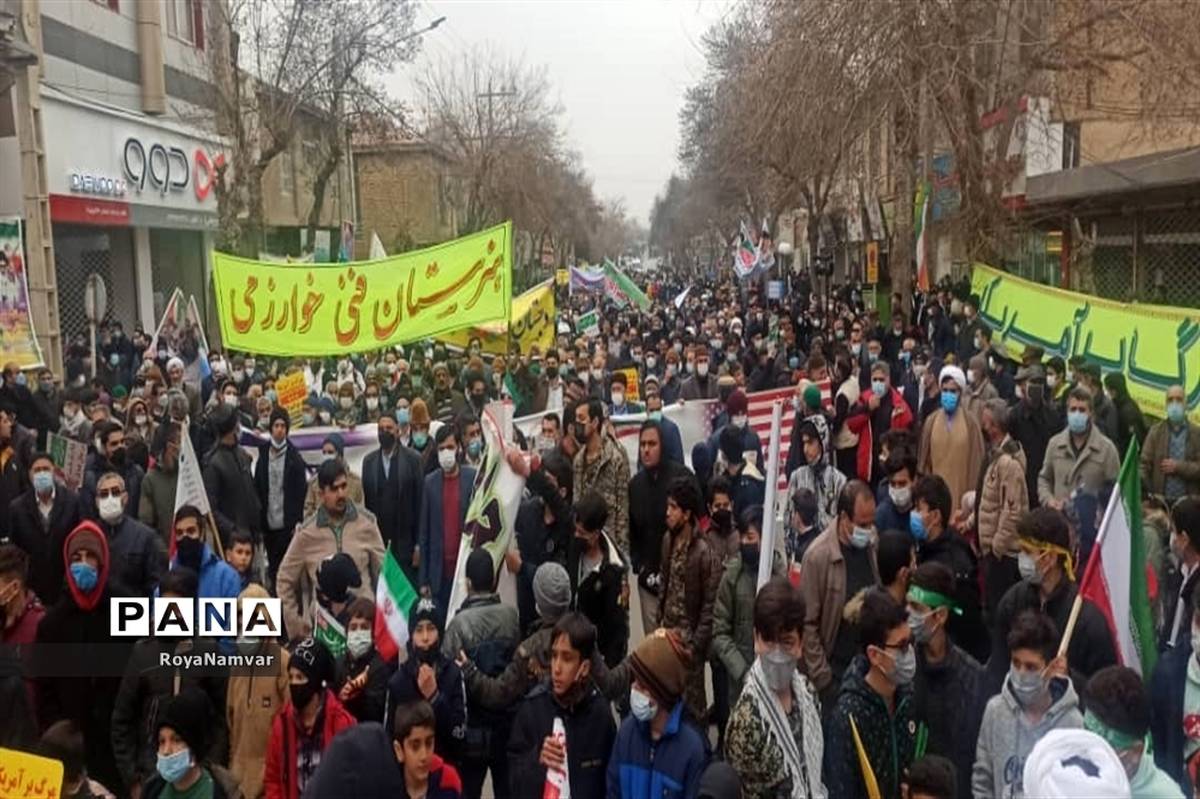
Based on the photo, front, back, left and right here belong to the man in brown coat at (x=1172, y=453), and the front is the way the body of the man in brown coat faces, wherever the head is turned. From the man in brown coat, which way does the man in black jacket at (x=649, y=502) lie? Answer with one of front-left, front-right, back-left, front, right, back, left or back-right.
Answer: front-right

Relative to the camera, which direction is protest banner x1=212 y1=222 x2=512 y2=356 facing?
toward the camera

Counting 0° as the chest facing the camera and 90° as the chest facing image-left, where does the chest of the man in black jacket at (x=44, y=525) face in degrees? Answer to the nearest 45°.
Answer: approximately 0°

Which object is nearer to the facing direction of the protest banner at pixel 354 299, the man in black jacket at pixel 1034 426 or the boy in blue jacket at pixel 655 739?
the boy in blue jacket

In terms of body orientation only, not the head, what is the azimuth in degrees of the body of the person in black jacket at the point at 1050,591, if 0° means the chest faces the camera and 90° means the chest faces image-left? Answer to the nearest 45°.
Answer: approximately 45°

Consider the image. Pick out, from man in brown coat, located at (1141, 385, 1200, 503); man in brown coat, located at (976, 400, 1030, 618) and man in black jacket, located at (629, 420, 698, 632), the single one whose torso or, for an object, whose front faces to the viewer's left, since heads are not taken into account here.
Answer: man in brown coat, located at (976, 400, 1030, 618)

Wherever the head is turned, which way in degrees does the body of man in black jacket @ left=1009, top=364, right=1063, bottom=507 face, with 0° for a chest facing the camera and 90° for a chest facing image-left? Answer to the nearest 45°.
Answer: approximately 0°

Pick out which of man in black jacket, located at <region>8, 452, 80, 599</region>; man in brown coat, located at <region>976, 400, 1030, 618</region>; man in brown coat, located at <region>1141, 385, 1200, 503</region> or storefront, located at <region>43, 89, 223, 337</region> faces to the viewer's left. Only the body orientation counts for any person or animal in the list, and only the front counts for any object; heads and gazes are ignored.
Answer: man in brown coat, located at <region>976, 400, 1030, 618</region>

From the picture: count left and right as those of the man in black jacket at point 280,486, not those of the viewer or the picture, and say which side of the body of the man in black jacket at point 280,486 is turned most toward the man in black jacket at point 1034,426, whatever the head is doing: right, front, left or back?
left

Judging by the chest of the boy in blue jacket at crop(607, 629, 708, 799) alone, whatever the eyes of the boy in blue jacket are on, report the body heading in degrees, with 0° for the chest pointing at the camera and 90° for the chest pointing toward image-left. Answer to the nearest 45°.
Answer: approximately 45°

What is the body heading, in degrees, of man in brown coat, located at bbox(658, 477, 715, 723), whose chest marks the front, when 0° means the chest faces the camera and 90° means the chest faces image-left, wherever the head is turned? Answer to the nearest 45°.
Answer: approximately 45°

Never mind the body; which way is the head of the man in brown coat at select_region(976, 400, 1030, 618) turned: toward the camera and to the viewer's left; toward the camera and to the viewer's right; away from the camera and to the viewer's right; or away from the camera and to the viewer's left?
toward the camera and to the viewer's left

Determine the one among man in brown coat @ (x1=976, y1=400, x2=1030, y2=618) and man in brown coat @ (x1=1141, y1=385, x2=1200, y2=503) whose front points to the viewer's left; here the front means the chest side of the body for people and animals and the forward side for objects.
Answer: man in brown coat @ (x1=976, y1=400, x2=1030, y2=618)

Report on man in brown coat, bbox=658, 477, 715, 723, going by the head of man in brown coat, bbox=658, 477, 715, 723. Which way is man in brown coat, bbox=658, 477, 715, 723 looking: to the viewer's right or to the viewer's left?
to the viewer's left
